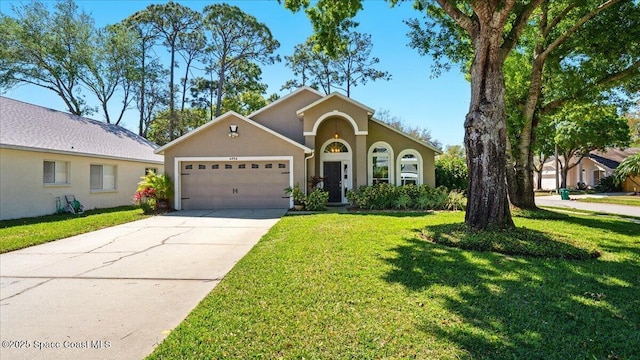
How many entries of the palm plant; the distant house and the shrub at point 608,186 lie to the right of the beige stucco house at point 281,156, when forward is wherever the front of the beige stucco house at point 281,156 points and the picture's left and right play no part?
0

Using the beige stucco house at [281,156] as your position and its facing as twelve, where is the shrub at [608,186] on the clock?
The shrub is roughly at 8 o'clock from the beige stucco house.

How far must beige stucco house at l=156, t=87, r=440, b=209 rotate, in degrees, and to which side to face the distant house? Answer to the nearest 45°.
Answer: approximately 135° to its left

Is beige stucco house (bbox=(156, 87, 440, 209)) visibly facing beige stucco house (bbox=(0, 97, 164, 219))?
no

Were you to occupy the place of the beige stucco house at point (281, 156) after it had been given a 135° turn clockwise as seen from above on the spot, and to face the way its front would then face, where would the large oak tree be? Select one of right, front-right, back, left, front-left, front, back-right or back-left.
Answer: back

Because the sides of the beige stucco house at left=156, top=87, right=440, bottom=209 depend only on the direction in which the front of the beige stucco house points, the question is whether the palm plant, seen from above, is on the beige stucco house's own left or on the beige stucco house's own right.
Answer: on the beige stucco house's own left

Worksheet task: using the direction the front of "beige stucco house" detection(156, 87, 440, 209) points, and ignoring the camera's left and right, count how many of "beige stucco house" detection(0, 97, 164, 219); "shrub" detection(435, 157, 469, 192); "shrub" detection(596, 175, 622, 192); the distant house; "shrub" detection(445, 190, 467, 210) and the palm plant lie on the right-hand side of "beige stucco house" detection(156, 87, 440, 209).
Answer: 1

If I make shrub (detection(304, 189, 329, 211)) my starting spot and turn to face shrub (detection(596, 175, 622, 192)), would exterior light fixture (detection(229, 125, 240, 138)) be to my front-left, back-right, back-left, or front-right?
back-left

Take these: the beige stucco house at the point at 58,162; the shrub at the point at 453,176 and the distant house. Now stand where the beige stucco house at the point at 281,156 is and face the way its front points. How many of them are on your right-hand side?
1

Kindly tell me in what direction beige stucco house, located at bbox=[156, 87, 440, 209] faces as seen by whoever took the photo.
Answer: facing the viewer

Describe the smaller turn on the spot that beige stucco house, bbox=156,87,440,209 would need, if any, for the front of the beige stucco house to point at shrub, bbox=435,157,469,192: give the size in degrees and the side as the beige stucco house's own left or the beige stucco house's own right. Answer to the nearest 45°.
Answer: approximately 90° to the beige stucco house's own left

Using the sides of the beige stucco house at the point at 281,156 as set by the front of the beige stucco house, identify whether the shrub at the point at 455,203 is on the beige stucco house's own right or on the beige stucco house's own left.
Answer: on the beige stucco house's own left

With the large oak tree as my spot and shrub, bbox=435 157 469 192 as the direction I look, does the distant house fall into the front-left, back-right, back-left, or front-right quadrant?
front-right

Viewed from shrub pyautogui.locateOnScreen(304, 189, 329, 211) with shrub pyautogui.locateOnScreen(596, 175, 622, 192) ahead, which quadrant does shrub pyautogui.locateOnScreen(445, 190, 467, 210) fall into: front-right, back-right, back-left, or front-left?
front-right
